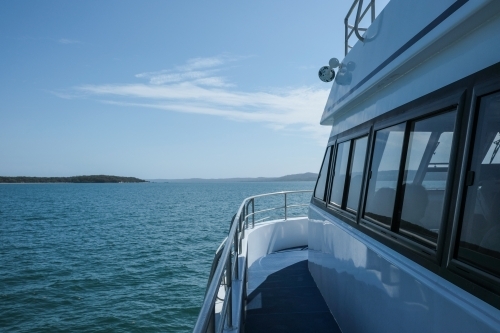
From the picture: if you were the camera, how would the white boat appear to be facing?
facing away from the viewer
